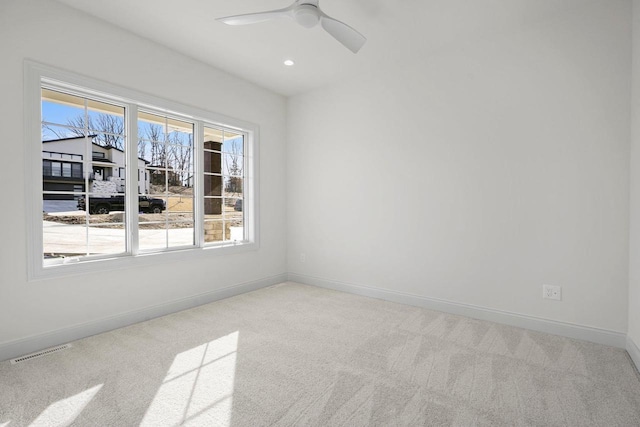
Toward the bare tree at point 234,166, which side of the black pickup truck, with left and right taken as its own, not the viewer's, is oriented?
front

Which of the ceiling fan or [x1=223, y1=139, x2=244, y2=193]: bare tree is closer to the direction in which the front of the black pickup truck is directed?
the bare tree

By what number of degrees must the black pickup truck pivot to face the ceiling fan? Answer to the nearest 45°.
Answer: approximately 45° to its right

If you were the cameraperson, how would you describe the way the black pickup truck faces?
facing to the right of the viewer
